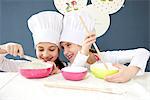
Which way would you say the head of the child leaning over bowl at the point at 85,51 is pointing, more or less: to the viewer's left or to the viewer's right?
to the viewer's left

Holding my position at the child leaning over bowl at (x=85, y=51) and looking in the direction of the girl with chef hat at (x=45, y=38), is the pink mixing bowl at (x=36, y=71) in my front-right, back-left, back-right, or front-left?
front-left

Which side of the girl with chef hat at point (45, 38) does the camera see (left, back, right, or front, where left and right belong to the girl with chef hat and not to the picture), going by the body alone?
front

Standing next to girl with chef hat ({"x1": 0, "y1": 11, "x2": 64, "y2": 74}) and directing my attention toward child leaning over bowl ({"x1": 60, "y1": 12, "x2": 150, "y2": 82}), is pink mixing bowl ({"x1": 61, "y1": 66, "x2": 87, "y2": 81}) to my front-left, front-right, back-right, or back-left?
front-right

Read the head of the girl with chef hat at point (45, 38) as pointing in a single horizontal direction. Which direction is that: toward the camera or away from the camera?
toward the camera
